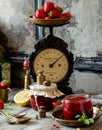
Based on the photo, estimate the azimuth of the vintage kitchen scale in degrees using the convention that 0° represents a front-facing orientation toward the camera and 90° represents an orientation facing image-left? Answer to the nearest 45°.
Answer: approximately 0°

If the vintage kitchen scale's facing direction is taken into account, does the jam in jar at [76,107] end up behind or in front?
in front

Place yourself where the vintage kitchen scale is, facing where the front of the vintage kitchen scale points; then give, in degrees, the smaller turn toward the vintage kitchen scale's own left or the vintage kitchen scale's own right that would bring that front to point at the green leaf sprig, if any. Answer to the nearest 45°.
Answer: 0° — it already faces it
